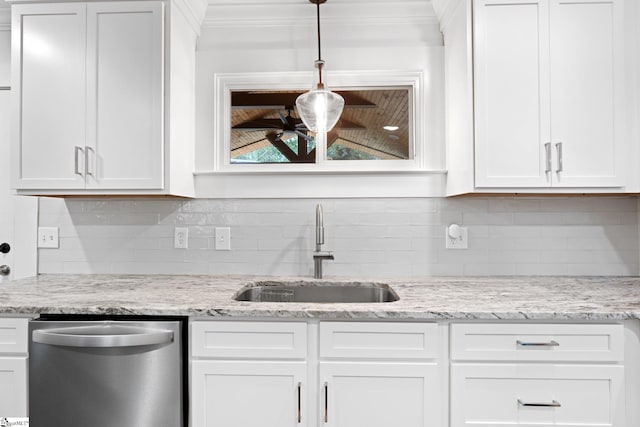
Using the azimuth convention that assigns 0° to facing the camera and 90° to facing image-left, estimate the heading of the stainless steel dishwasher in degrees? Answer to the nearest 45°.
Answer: approximately 0°

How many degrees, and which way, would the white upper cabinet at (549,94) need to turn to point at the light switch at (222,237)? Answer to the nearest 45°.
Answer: approximately 90° to its right

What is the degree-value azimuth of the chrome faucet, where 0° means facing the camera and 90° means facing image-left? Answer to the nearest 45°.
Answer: approximately 0°

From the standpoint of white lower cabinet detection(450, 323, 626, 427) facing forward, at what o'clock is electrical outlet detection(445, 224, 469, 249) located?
The electrical outlet is roughly at 5 o'clock from the white lower cabinet.

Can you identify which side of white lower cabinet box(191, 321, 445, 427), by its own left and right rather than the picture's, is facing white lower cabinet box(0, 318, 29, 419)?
right
